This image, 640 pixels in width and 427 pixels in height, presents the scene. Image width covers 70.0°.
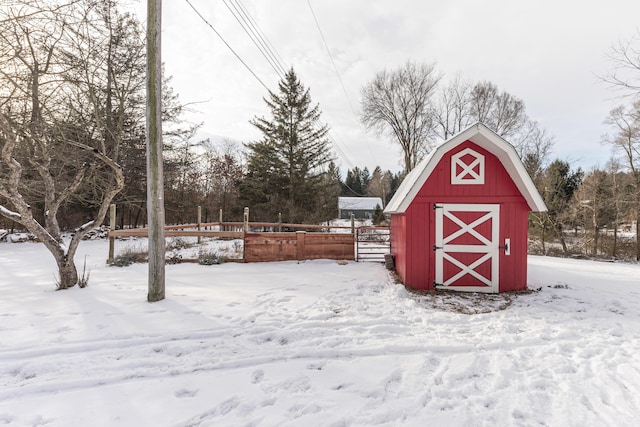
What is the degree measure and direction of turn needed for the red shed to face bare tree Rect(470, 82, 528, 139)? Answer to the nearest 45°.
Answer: approximately 180°

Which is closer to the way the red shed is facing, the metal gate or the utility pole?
the utility pole

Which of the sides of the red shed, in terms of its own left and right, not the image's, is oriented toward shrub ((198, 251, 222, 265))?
right

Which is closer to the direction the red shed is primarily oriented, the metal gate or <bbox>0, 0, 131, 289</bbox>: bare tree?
the bare tree

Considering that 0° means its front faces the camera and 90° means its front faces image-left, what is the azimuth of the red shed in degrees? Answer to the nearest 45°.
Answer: approximately 0°

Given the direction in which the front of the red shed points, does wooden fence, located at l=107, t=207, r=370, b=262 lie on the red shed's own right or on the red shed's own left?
on the red shed's own right

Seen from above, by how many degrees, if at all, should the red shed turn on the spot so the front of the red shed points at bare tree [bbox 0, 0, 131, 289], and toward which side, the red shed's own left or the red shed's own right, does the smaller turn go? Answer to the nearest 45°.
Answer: approximately 45° to the red shed's own right

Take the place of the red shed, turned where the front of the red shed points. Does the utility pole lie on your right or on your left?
on your right

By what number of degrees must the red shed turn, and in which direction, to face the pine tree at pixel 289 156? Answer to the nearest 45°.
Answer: approximately 135° to its right

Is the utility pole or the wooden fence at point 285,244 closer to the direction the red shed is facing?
the utility pole
